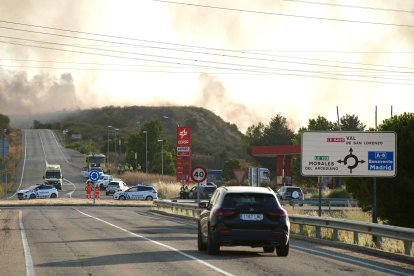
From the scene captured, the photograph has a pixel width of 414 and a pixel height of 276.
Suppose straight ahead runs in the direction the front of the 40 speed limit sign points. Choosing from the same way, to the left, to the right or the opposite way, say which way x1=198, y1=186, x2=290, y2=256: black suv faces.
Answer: the opposite way

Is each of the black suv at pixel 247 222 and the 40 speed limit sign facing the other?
yes

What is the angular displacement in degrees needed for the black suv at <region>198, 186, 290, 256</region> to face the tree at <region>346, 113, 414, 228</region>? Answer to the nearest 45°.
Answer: approximately 45° to its right

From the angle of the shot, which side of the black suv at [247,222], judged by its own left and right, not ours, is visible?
back

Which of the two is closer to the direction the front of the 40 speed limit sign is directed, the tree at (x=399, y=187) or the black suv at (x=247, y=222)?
the black suv

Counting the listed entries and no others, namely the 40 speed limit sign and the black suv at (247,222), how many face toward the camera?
1

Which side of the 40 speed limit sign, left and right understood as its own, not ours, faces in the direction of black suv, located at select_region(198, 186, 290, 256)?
front

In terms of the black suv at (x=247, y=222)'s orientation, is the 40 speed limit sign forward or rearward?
forward

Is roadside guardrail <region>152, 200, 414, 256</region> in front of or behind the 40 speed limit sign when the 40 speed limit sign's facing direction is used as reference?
in front
